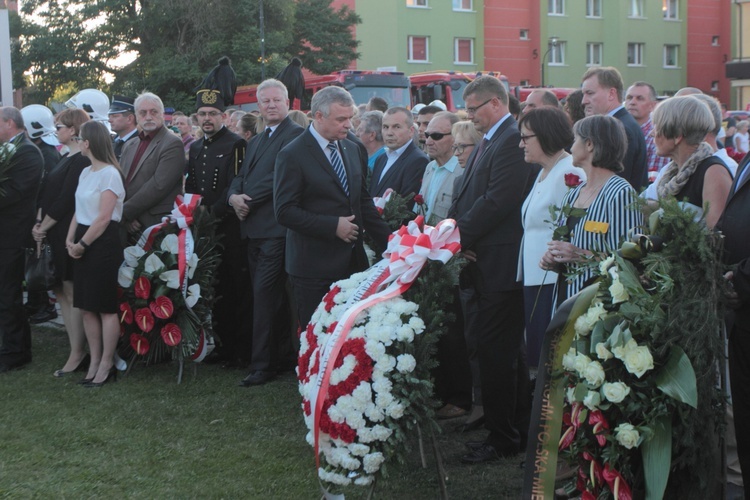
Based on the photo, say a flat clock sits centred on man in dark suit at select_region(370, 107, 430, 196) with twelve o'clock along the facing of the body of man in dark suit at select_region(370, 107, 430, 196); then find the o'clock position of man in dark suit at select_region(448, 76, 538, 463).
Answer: man in dark suit at select_region(448, 76, 538, 463) is roughly at 10 o'clock from man in dark suit at select_region(370, 107, 430, 196).

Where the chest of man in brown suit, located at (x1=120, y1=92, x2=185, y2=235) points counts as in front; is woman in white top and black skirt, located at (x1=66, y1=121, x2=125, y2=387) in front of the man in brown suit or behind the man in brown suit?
in front

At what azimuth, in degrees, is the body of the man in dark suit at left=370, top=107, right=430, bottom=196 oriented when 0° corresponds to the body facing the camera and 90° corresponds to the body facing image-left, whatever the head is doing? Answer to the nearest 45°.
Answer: approximately 45°

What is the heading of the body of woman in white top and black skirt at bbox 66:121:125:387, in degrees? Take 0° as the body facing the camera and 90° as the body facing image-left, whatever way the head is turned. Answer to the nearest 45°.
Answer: approximately 45°

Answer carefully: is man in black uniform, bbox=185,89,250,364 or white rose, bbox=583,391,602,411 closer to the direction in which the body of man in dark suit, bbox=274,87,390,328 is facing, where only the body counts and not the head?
the white rose

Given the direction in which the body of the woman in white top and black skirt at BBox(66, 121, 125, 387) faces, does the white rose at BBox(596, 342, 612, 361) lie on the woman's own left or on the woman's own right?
on the woman's own left

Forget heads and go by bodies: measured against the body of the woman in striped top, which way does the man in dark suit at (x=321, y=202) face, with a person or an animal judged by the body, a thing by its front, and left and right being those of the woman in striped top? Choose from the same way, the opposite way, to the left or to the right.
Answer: to the left

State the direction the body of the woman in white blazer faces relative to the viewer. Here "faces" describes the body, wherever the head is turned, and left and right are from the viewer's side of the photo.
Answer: facing to the left of the viewer

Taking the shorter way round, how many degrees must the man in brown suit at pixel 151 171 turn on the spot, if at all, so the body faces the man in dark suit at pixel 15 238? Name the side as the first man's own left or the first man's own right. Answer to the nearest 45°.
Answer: approximately 45° to the first man's own right

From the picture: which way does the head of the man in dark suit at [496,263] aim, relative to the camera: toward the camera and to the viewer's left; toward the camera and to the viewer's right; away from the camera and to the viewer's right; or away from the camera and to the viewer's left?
toward the camera and to the viewer's left
